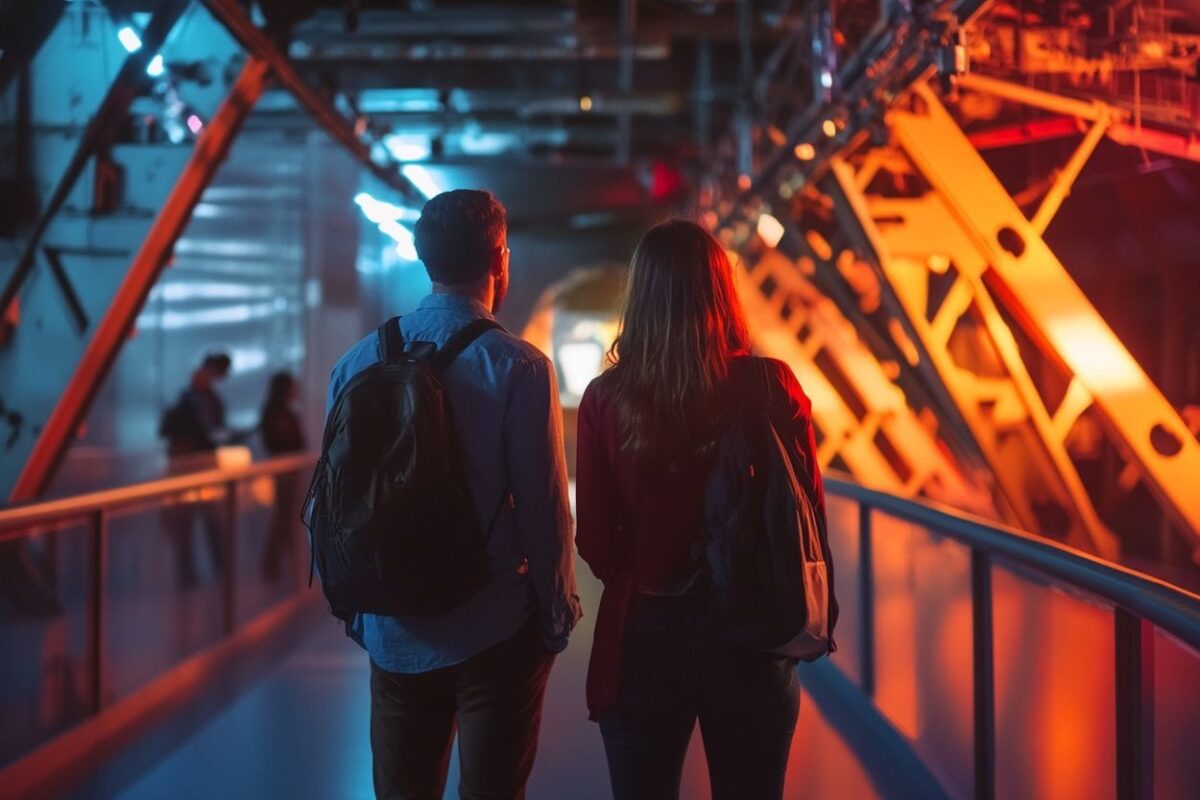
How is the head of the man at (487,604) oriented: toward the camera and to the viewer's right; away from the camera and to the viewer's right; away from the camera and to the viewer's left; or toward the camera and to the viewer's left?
away from the camera and to the viewer's right

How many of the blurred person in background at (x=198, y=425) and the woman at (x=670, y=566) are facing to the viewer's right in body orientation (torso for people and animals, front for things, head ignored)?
1

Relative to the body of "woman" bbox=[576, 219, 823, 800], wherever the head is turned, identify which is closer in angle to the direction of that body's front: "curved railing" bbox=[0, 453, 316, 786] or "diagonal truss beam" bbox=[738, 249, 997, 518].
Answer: the diagonal truss beam

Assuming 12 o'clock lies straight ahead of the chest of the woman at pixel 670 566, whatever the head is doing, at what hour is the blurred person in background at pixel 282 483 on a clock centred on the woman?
The blurred person in background is roughly at 11 o'clock from the woman.

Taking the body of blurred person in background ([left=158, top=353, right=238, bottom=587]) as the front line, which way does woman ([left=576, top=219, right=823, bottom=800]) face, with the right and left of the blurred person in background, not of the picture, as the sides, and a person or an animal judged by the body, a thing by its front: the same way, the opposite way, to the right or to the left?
to the left

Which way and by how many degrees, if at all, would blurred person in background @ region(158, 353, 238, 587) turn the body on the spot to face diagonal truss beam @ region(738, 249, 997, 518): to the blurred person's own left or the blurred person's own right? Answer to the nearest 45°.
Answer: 0° — they already face it

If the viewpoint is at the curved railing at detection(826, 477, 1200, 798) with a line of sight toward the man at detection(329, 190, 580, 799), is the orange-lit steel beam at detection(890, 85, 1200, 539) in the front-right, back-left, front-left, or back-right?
back-right

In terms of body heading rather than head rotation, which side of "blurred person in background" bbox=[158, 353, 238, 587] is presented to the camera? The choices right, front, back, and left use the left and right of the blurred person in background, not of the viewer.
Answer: right

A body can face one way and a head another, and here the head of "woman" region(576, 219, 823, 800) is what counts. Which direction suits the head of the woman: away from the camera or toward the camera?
away from the camera

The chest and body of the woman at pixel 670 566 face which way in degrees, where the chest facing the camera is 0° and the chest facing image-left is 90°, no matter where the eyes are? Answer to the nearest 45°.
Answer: approximately 180°
